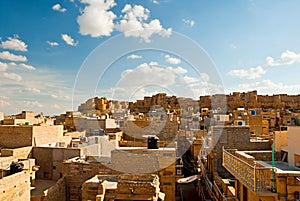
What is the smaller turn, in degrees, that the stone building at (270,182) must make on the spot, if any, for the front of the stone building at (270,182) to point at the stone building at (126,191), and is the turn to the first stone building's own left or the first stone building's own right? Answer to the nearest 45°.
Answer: approximately 45° to the first stone building's own right

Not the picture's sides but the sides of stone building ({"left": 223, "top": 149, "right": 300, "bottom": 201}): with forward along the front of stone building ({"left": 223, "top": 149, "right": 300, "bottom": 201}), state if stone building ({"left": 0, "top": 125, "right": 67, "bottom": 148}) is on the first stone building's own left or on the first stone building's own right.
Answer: on the first stone building's own right

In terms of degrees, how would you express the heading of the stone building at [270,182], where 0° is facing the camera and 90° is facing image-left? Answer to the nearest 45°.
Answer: approximately 45°

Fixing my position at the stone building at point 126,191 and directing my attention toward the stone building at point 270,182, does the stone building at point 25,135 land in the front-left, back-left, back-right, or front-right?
back-left

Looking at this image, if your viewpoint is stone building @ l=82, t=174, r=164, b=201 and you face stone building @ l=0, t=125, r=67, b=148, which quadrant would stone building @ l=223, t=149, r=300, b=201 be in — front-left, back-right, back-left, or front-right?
back-right
